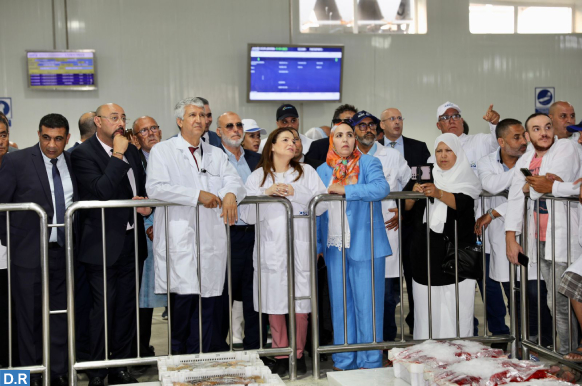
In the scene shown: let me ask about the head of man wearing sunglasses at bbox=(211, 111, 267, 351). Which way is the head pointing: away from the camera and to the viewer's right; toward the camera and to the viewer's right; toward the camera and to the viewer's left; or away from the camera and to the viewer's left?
toward the camera and to the viewer's right

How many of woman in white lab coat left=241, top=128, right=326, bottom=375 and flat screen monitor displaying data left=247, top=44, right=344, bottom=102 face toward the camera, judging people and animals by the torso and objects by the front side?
2

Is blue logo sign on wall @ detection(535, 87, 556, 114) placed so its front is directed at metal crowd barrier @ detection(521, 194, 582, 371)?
yes

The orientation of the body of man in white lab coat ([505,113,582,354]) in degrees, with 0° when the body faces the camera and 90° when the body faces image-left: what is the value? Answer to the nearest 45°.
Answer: approximately 45°

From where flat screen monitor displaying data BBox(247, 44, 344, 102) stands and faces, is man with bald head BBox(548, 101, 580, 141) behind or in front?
in front

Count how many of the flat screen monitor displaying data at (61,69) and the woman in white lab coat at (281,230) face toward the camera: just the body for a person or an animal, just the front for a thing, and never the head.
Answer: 2

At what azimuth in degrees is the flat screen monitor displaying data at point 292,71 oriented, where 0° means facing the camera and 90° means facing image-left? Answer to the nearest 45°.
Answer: approximately 0°

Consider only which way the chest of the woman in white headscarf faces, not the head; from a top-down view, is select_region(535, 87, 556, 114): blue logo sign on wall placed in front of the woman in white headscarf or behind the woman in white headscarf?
behind

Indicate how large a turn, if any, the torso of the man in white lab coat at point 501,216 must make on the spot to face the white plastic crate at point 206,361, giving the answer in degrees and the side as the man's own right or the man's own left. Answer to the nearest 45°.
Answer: approximately 90° to the man's own right

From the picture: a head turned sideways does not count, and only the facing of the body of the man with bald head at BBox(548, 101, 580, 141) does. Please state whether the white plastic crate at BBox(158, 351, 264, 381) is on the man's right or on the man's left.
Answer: on the man's right

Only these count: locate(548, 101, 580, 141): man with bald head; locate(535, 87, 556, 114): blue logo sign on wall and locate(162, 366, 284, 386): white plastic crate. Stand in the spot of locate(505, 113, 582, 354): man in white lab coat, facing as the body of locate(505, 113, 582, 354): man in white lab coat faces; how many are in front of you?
1

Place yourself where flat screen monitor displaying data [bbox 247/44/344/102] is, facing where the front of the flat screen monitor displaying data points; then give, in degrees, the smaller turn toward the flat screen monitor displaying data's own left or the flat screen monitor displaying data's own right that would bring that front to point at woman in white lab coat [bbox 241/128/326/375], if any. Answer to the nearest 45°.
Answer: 0° — it already faces them

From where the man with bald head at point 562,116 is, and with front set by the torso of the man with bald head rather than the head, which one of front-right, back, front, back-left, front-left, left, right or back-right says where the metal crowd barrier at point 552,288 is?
front-right
